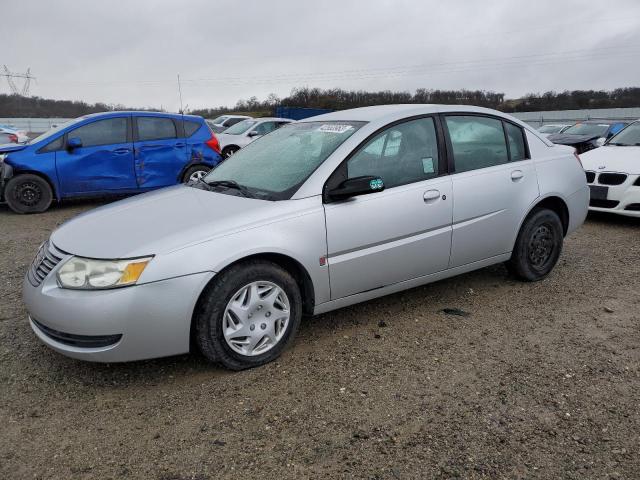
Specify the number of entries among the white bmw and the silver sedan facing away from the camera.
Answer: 0

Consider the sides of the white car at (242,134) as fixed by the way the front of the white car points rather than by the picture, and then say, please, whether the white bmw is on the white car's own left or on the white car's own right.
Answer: on the white car's own left

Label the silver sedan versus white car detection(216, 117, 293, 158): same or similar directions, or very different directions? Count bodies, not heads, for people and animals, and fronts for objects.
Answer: same or similar directions

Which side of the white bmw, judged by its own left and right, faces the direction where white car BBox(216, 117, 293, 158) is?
right

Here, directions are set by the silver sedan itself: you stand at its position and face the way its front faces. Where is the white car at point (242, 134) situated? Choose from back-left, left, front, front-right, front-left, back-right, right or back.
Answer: back-right

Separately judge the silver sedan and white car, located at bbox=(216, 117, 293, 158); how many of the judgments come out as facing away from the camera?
0

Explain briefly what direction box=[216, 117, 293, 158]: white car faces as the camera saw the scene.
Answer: facing the viewer and to the left of the viewer

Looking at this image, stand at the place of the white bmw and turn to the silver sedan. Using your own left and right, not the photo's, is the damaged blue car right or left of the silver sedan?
right

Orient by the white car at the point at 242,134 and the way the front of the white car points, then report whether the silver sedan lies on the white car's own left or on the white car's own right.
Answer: on the white car's own left

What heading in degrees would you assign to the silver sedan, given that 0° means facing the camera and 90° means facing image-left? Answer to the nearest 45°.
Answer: approximately 45°

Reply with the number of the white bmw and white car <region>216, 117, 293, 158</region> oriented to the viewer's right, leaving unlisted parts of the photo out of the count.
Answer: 0

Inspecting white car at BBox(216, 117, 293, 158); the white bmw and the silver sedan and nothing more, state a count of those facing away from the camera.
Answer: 0

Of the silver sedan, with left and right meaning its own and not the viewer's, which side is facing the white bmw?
back

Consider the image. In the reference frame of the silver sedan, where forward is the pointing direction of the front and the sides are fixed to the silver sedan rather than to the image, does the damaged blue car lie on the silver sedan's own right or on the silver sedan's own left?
on the silver sedan's own right

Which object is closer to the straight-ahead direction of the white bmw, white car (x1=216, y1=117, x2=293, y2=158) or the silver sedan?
the silver sedan

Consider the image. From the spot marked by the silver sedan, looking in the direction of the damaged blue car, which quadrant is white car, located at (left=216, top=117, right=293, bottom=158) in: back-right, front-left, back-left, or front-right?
front-right
